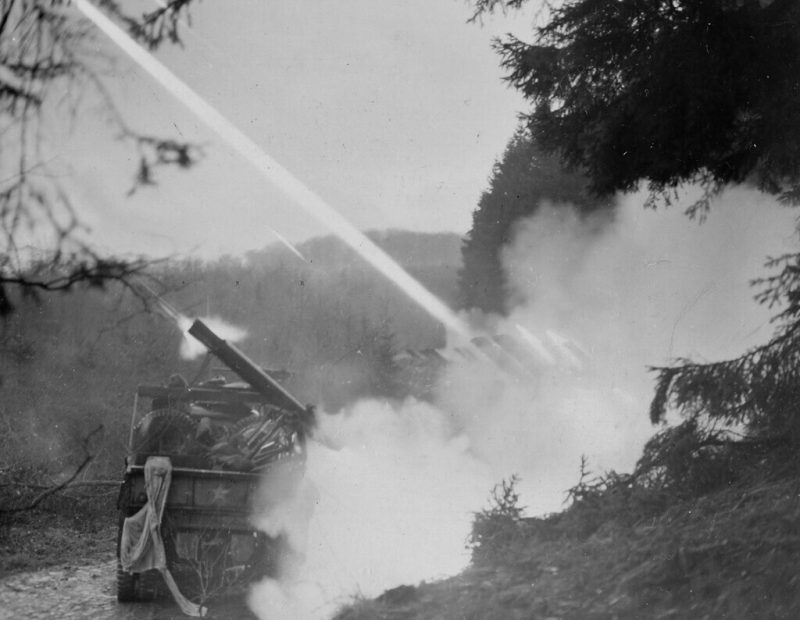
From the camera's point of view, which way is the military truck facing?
away from the camera
